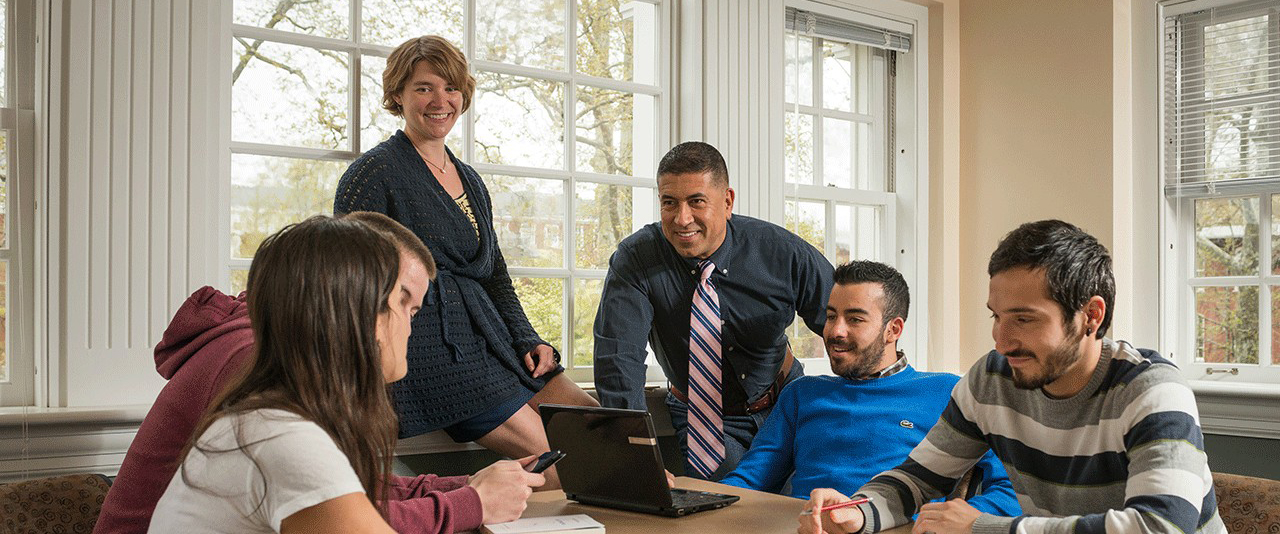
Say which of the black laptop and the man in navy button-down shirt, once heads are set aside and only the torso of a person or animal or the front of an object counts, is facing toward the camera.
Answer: the man in navy button-down shirt

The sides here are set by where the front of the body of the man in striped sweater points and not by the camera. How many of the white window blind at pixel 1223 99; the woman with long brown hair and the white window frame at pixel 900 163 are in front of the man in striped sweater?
1

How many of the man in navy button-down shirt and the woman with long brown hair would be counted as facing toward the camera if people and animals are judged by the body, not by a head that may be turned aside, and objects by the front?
1

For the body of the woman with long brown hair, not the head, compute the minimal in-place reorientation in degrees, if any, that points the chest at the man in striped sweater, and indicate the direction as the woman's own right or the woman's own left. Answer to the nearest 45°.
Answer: approximately 45° to the woman's own right

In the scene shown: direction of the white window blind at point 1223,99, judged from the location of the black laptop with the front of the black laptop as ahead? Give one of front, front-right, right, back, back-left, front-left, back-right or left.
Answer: front

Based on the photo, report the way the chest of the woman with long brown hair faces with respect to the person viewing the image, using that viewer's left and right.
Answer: facing away from the viewer and to the right of the viewer

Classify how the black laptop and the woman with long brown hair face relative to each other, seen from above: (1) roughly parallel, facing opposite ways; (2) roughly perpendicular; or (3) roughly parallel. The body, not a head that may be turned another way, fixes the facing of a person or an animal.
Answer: roughly parallel

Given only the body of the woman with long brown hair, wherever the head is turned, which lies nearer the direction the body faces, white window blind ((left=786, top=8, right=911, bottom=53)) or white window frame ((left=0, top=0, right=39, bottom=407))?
the white window blind

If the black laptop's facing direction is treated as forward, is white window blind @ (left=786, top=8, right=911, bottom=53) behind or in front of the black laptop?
in front

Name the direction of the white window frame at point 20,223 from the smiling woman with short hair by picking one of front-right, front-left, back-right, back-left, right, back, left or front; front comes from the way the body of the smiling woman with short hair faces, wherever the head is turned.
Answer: back-right

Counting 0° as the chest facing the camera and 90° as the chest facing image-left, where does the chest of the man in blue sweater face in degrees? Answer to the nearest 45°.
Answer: approximately 45°

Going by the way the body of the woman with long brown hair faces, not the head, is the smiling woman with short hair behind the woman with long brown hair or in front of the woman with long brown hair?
in front

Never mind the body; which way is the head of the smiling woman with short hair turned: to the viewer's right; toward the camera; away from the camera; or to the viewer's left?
toward the camera

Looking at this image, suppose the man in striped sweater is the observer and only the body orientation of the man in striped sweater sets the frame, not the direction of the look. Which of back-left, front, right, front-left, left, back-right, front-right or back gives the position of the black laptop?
front-right

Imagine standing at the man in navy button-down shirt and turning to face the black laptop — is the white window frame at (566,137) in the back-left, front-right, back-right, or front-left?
back-right

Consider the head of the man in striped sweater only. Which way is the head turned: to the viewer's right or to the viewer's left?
to the viewer's left

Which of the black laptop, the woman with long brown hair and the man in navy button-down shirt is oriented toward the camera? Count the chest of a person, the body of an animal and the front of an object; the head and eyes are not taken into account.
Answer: the man in navy button-down shirt

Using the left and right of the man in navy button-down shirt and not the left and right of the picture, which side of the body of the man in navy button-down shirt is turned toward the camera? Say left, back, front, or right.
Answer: front

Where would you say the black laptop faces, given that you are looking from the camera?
facing away from the viewer and to the right of the viewer
